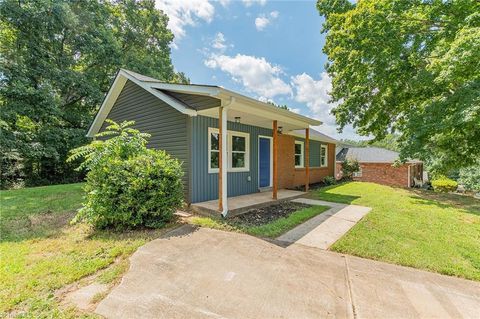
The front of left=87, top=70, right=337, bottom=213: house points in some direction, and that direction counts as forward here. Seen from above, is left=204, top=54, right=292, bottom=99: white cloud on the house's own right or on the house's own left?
on the house's own left

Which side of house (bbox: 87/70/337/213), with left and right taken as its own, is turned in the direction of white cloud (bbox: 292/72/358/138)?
left

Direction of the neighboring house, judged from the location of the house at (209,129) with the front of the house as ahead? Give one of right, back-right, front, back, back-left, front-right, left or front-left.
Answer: left

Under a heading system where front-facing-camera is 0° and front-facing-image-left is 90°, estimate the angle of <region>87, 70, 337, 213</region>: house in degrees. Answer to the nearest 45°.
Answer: approximately 315°

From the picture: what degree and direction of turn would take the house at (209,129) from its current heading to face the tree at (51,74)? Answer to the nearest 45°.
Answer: approximately 180°
